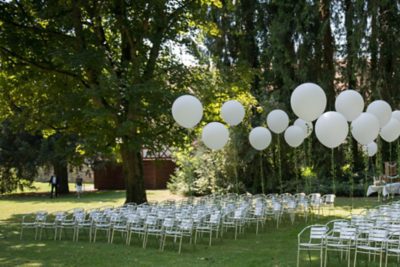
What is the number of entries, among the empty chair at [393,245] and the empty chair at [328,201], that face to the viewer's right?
0

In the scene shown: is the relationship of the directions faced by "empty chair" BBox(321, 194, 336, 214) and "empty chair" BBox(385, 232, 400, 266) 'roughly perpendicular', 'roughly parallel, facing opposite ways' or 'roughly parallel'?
roughly parallel

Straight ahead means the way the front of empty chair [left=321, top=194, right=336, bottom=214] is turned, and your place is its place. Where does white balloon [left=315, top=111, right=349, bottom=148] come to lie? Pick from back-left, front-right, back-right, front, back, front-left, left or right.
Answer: front-left

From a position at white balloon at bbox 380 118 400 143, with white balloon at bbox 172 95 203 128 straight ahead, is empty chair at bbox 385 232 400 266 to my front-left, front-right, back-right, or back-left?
front-left

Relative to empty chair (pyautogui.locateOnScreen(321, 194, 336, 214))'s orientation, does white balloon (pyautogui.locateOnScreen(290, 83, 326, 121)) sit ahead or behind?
ahead

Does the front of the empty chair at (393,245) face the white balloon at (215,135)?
no

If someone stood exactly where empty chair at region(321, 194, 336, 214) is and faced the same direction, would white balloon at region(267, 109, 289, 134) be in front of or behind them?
in front
